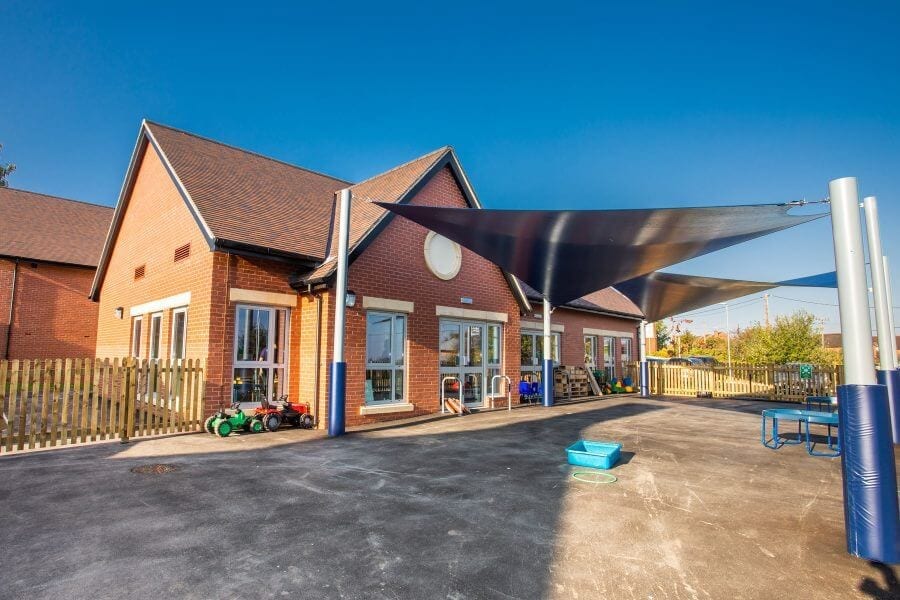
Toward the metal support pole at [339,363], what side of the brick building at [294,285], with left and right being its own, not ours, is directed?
front

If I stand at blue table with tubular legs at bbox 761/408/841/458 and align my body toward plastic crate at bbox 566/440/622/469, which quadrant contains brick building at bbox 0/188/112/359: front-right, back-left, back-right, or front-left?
front-right

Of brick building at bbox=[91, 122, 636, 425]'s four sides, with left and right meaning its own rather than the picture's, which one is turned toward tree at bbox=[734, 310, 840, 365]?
left

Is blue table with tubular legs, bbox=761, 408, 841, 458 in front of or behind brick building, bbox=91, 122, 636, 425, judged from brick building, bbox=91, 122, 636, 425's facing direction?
in front

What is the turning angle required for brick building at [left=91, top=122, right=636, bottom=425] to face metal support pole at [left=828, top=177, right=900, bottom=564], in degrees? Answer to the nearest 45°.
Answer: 0° — it already faces it

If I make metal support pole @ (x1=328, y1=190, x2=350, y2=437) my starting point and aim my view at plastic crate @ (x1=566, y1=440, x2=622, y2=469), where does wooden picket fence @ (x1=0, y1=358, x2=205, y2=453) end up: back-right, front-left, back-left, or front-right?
back-right

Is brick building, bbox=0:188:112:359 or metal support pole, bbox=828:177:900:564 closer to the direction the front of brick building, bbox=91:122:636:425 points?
the metal support pole

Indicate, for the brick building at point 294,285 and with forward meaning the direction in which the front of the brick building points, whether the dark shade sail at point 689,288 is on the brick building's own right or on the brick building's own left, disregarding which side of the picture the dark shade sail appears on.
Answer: on the brick building's own left

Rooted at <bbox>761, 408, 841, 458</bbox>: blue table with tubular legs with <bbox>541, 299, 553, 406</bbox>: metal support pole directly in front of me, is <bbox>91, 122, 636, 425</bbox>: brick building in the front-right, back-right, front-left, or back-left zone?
front-left

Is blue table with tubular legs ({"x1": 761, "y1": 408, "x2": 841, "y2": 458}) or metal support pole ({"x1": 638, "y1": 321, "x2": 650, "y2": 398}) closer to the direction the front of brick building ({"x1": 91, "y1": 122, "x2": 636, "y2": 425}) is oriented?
the blue table with tubular legs

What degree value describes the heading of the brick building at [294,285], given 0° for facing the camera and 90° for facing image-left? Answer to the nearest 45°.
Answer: approximately 315°

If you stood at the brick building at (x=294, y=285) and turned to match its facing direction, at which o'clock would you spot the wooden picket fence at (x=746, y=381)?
The wooden picket fence is roughly at 10 o'clock from the brick building.

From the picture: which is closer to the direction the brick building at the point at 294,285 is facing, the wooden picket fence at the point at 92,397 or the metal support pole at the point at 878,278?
the metal support pole

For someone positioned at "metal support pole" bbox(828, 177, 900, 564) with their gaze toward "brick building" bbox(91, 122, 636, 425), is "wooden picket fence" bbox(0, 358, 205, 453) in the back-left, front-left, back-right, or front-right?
front-left

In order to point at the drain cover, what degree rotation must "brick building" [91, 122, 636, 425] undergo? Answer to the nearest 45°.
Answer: approximately 45° to its right

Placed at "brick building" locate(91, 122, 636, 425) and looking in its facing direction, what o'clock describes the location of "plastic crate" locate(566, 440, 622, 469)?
The plastic crate is roughly at 12 o'clock from the brick building.
